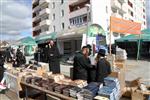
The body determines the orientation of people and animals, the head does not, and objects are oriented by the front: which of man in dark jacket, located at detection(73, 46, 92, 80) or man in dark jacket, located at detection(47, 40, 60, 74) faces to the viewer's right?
man in dark jacket, located at detection(73, 46, 92, 80)

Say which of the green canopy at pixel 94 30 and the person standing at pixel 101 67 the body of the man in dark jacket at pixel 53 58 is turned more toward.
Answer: the person standing

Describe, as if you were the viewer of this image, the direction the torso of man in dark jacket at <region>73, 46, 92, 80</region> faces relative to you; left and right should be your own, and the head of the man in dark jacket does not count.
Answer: facing to the right of the viewer

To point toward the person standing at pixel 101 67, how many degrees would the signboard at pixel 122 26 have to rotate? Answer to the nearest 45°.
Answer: approximately 45° to its right

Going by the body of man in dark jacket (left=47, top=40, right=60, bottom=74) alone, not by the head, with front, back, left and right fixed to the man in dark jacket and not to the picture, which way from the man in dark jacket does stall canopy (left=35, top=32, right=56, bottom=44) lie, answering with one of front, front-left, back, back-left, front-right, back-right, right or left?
back-right

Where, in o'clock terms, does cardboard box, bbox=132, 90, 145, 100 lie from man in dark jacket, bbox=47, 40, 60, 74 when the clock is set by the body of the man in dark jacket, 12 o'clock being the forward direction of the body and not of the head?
The cardboard box is roughly at 10 o'clock from the man in dark jacket.

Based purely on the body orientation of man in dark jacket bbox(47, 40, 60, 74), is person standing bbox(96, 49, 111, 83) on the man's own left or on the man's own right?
on the man's own left

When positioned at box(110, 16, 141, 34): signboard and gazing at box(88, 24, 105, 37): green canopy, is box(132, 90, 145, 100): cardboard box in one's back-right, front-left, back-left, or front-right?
back-left

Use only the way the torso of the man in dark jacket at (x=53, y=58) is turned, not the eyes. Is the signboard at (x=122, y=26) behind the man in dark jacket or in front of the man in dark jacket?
behind

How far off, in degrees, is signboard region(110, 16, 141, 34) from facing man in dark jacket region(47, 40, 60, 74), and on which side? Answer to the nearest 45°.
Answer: approximately 90° to its right
